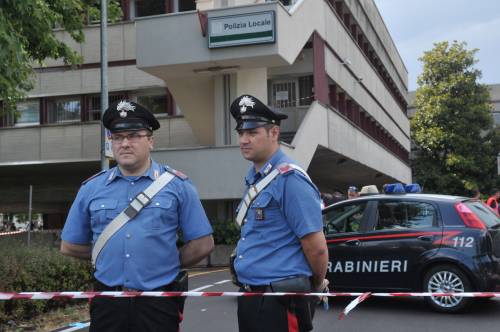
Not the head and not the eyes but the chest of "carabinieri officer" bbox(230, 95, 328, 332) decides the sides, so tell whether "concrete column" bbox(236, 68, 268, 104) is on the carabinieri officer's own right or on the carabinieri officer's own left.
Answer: on the carabinieri officer's own right

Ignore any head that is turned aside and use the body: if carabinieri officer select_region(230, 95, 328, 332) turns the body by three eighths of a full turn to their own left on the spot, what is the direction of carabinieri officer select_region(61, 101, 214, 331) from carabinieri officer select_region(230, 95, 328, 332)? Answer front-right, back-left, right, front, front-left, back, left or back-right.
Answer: back

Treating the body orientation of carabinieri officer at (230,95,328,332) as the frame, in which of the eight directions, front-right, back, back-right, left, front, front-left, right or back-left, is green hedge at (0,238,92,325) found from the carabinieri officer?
right

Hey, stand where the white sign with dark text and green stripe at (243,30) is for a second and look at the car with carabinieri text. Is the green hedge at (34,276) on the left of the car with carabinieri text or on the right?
right

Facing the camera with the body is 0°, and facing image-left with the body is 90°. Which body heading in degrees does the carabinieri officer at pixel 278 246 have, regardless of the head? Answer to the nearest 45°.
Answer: approximately 45°

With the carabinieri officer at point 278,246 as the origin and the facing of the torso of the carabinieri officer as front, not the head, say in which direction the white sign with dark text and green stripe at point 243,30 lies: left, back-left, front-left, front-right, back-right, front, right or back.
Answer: back-right
